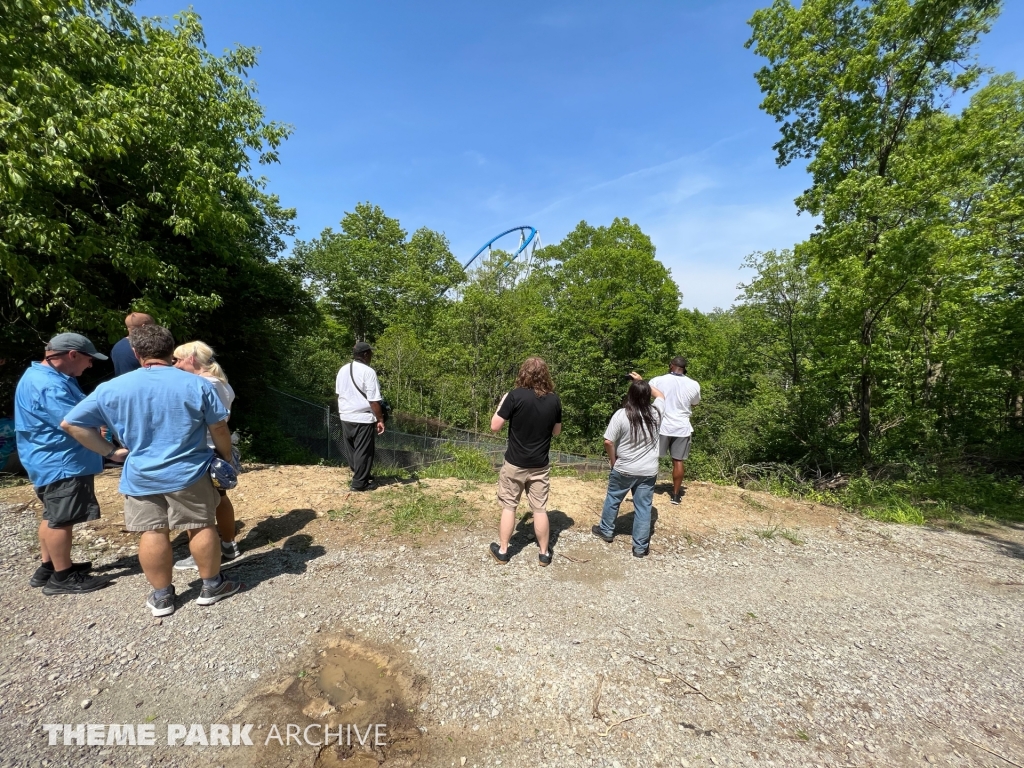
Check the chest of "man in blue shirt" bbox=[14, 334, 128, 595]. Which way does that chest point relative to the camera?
to the viewer's right

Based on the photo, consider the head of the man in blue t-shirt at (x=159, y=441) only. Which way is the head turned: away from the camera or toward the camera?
away from the camera

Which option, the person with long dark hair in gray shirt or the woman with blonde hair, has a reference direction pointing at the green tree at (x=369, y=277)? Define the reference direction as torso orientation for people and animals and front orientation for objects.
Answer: the person with long dark hair in gray shirt

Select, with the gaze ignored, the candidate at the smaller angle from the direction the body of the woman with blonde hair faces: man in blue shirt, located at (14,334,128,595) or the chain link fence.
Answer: the man in blue shirt

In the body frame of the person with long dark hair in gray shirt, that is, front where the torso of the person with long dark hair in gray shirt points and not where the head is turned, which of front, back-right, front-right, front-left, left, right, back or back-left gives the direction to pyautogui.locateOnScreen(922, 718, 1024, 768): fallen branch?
back

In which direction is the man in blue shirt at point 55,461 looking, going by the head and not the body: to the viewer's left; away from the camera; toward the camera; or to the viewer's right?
to the viewer's right

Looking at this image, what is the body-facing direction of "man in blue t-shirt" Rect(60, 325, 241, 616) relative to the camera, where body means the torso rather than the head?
away from the camera

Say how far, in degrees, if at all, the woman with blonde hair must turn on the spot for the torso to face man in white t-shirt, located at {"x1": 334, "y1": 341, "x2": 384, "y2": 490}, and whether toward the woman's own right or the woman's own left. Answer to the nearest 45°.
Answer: approximately 135° to the woman's own right

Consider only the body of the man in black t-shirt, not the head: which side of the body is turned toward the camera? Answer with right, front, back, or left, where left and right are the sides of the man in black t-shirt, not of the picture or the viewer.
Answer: back

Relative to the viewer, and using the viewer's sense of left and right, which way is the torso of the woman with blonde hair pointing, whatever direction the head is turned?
facing to the left of the viewer

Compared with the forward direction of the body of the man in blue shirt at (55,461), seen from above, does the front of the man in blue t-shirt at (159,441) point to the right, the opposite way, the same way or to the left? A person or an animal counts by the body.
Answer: to the left

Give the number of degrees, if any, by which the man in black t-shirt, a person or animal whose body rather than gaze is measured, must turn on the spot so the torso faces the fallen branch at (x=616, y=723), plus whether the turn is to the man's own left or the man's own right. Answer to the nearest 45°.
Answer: approximately 180°
